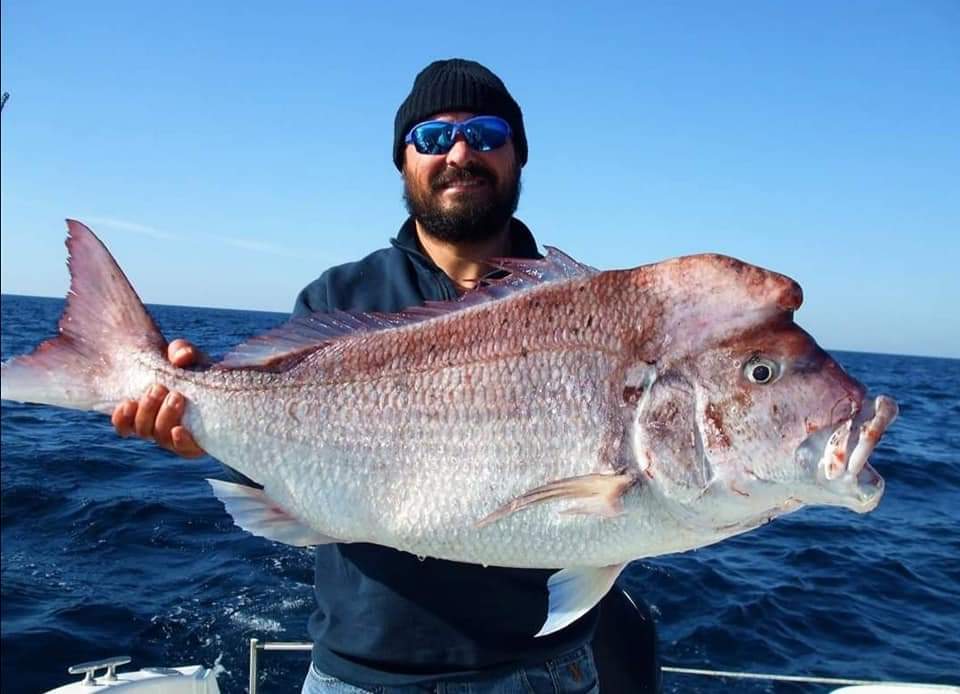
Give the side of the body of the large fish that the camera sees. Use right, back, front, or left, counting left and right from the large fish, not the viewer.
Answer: right

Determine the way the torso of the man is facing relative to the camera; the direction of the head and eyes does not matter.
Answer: toward the camera
